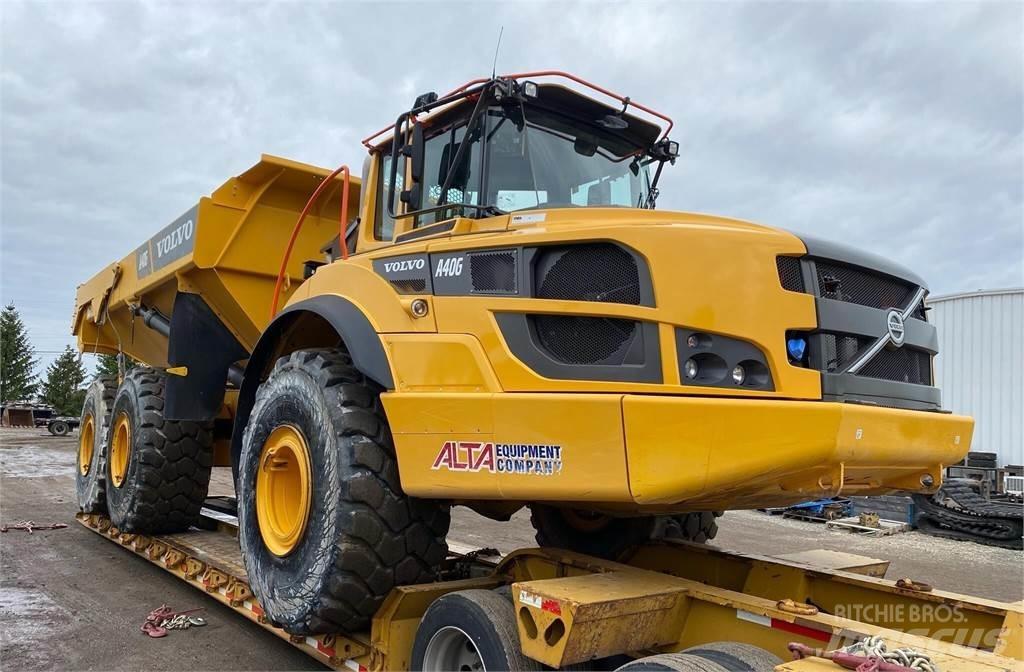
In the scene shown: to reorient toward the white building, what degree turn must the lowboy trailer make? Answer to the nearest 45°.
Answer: approximately 90° to its right

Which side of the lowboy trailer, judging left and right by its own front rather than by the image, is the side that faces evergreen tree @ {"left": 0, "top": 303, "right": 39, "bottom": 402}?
front

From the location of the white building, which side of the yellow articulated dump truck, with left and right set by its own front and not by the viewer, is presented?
left

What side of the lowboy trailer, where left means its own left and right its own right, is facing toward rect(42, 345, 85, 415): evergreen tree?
front

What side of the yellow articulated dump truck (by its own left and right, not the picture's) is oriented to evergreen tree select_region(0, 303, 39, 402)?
back

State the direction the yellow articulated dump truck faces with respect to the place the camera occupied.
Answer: facing the viewer and to the right of the viewer
